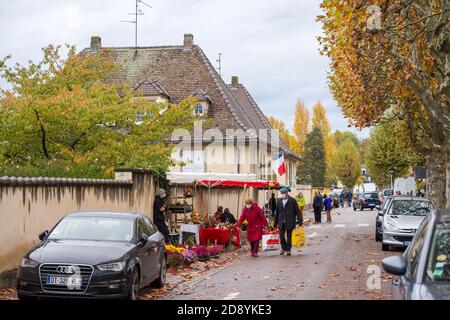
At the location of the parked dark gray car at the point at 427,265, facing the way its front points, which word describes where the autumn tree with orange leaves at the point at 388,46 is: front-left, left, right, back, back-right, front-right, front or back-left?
back-left

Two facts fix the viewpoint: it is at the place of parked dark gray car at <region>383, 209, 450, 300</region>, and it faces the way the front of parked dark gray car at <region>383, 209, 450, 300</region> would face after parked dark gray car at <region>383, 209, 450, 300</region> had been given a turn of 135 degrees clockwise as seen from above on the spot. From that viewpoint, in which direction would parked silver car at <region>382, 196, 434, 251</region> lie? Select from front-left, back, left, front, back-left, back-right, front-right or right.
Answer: right

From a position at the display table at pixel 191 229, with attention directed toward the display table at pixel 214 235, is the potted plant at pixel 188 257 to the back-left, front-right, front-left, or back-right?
back-right

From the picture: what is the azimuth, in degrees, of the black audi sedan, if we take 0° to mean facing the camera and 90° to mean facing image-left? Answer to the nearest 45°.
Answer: approximately 45°

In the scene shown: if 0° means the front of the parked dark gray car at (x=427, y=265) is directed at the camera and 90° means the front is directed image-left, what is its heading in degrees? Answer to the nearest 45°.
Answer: approximately 315°

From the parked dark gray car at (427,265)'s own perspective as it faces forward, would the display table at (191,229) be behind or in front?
behind

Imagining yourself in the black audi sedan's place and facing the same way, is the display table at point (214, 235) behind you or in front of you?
behind

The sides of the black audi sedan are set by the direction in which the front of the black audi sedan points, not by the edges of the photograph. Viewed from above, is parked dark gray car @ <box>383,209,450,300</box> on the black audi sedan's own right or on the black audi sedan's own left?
on the black audi sedan's own left

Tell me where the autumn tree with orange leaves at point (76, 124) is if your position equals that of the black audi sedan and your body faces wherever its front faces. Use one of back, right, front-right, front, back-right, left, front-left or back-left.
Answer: back-right

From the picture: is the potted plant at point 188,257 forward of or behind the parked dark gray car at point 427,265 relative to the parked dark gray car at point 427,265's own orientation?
behind
